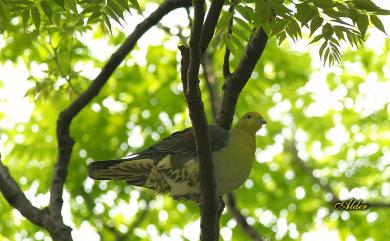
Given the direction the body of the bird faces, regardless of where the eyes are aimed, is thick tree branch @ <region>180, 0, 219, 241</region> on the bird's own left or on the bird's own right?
on the bird's own right

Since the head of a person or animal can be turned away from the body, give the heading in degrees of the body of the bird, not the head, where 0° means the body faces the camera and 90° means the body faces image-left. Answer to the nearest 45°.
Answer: approximately 270°
